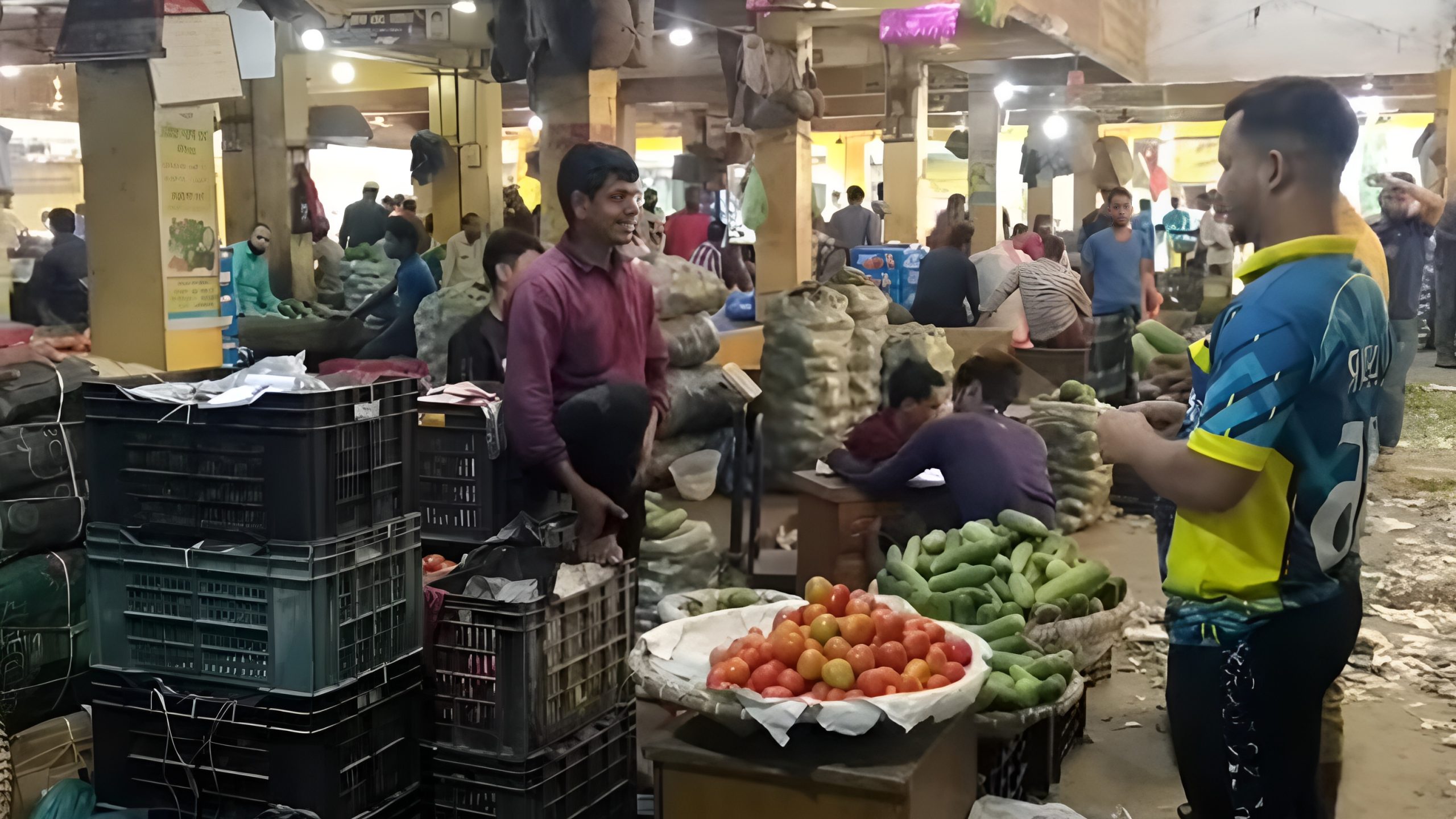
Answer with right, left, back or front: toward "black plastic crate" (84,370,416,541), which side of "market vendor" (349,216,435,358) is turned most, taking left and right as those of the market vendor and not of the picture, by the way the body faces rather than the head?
left

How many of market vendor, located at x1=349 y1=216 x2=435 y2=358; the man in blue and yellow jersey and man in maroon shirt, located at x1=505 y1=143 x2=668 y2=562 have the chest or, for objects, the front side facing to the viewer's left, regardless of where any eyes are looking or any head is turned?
2

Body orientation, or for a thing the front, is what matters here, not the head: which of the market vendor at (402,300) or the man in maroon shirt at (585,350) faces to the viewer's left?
the market vendor

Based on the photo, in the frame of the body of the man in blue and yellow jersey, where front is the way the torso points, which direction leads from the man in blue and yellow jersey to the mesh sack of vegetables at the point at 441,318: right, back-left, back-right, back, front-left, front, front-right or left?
front-right

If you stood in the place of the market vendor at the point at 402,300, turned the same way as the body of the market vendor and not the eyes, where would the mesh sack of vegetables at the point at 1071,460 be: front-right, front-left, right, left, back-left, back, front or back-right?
back

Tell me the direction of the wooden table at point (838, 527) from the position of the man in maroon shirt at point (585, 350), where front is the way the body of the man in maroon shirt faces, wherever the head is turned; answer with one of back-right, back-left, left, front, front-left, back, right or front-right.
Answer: left

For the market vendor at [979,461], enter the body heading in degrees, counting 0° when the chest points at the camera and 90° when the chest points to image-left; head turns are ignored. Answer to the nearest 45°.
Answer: approximately 135°

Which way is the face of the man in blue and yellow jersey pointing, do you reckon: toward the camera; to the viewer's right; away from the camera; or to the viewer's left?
to the viewer's left

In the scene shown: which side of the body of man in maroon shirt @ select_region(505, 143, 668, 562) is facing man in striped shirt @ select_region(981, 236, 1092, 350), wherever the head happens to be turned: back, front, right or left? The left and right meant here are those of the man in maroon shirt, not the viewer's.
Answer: left

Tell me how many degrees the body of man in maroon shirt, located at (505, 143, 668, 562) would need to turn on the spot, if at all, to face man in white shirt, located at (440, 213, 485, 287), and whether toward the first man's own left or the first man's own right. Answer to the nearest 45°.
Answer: approximately 135° to the first man's own left

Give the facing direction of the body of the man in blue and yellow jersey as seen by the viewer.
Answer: to the viewer's left

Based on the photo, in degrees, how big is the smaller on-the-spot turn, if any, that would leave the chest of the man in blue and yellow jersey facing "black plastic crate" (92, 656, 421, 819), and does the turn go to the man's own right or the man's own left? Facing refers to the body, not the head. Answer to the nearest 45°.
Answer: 0° — they already face it

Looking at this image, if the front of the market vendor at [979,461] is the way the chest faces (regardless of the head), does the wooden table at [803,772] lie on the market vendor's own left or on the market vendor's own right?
on the market vendor's own left

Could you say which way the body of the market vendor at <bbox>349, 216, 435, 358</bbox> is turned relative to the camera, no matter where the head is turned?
to the viewer's left

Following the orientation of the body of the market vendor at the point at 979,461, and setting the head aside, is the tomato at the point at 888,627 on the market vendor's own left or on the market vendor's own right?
on the market vendor's own left

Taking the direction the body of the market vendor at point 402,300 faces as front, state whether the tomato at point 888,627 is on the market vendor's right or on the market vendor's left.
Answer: on the market vendor's left

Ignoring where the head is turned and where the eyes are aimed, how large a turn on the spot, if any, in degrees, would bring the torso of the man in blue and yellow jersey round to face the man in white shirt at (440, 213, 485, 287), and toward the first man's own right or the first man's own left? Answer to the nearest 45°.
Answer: approximately 45° to the first man's own right
